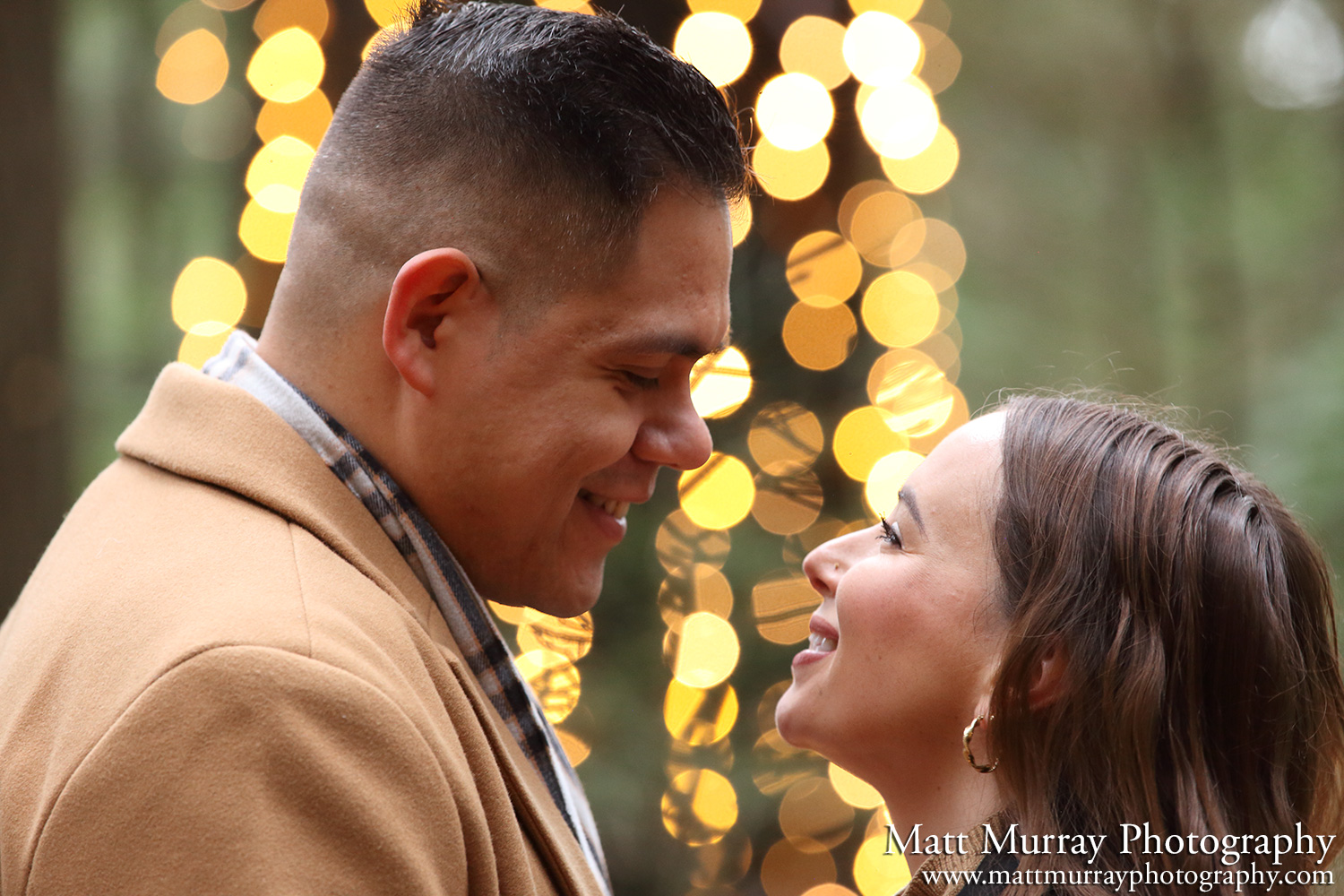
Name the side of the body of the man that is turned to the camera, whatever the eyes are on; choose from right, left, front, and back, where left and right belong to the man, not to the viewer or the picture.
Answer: right

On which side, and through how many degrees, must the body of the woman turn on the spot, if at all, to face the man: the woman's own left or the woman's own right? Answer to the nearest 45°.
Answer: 0° — they already face them

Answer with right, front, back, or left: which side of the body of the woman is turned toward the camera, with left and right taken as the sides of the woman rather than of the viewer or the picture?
left

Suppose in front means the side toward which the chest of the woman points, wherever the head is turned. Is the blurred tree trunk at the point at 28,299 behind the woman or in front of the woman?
in front

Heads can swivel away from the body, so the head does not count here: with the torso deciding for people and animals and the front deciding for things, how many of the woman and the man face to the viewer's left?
1

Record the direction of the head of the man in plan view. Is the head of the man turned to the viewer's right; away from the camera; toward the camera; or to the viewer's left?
to the viewer's right

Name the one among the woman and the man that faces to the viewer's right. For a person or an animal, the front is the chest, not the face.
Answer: the man

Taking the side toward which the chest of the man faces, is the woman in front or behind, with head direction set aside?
in front

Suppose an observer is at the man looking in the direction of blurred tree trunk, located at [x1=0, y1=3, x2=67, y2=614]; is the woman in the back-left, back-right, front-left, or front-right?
back-right

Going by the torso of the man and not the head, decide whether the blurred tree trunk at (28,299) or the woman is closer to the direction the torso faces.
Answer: the woman

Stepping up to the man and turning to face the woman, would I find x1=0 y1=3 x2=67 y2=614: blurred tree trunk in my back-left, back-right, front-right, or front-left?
back-left

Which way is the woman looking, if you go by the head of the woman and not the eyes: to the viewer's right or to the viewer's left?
to the viewer's left
